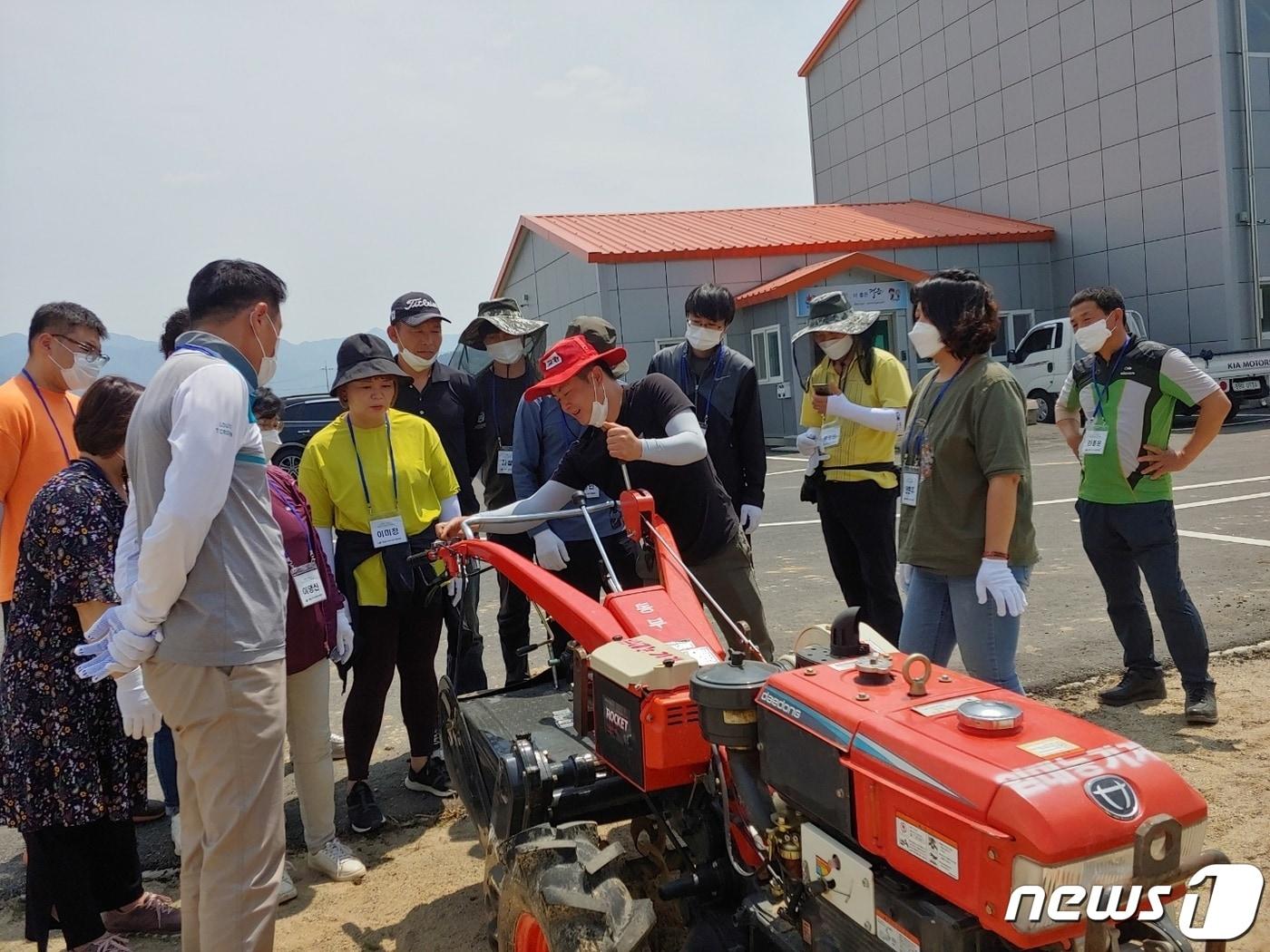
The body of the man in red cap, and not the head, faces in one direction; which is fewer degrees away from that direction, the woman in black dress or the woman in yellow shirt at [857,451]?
the woman in black dress

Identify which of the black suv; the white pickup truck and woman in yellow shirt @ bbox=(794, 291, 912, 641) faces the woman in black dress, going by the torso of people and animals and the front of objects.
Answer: the woman in yellow shirt

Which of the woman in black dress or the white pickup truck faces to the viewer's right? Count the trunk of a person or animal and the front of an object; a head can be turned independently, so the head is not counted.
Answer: the woman in black dress

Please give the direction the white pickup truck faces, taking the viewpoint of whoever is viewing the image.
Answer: facing away from the viewer and to the left of the viewer

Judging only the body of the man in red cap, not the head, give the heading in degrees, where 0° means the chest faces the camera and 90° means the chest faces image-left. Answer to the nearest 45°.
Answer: approximately 45°

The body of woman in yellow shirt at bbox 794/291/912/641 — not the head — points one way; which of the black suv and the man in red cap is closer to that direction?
the man in red cap

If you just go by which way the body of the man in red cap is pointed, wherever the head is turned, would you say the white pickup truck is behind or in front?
behind

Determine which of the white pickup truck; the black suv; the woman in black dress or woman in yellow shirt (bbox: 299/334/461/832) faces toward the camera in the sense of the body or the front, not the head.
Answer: the woman in yellow shirt

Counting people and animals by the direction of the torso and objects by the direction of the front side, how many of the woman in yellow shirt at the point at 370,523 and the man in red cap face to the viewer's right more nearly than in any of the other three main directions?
0

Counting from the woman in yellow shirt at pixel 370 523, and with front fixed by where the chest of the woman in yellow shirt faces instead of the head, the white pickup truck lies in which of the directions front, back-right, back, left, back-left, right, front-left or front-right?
back-left
